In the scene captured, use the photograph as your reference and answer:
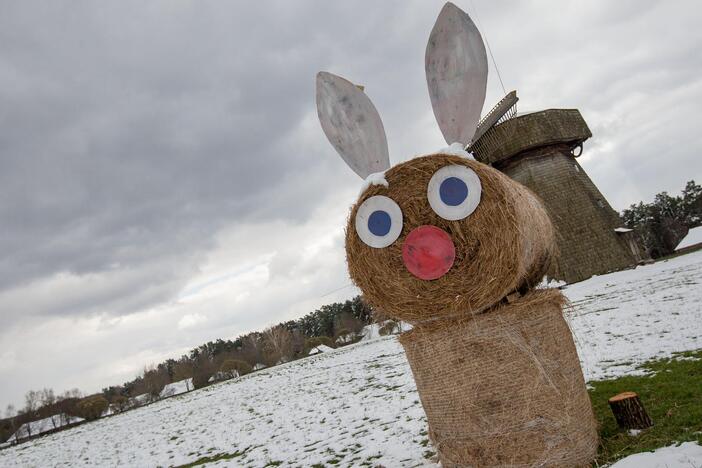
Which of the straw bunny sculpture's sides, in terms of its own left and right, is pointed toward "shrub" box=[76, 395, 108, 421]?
right

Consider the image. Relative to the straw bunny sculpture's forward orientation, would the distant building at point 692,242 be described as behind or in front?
behind

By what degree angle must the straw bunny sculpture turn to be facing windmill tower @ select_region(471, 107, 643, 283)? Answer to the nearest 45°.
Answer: approximately 135° to its right

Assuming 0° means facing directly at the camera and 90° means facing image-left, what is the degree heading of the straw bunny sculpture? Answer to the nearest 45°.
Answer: approximately 45°
